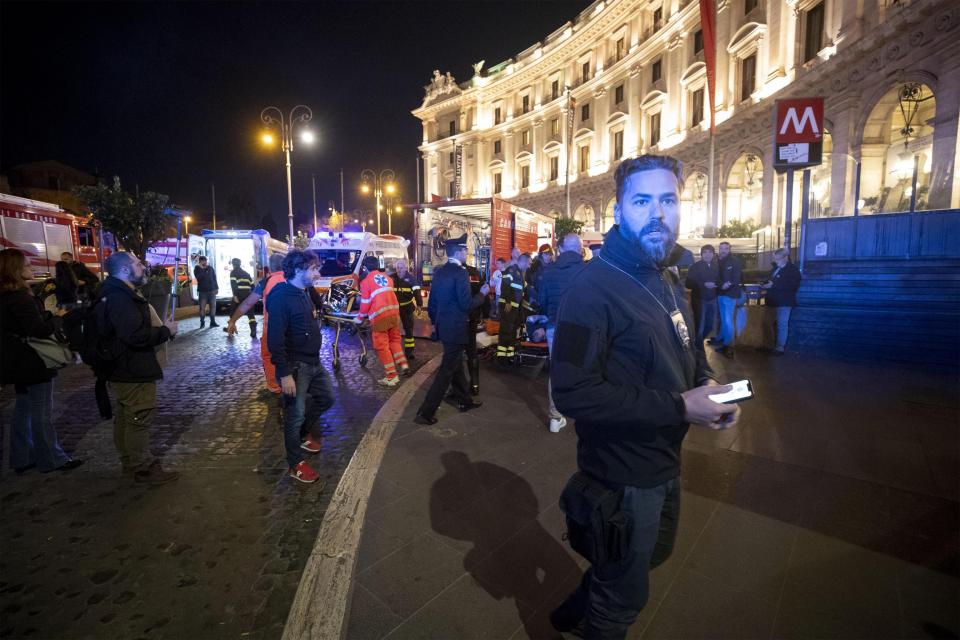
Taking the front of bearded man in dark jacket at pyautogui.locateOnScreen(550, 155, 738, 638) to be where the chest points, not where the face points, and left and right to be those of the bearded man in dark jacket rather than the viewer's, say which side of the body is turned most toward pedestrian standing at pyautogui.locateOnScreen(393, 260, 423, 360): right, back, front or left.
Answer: back

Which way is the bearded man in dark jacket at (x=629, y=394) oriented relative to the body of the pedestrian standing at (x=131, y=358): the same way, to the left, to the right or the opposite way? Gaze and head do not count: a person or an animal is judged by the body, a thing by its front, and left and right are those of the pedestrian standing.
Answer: to the right

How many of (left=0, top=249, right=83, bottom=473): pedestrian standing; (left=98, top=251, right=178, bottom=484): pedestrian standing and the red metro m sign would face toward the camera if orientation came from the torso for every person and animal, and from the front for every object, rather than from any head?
1

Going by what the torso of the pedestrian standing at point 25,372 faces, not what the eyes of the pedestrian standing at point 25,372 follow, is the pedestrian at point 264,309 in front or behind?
in front

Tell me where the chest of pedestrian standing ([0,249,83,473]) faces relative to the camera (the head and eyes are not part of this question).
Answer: to the viewer's right

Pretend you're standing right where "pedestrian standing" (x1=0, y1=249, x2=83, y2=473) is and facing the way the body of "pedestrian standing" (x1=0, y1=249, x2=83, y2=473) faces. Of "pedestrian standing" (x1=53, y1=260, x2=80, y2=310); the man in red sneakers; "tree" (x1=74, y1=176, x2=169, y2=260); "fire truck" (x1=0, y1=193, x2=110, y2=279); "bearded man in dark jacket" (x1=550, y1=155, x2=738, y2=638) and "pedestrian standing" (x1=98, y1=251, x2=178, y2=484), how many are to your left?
3

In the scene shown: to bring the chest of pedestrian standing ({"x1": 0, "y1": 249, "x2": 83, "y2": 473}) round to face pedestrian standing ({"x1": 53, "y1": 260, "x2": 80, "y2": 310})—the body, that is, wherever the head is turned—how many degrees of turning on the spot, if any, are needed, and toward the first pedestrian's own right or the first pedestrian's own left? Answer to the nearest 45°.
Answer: approximately 90° to the first pedestrian's own left

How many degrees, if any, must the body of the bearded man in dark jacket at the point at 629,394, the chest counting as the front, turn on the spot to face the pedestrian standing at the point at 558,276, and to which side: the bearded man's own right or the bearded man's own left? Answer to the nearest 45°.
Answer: approximately 135° to the bearded man's own left

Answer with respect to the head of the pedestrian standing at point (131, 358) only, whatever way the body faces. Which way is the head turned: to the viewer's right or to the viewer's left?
to the viewer's right

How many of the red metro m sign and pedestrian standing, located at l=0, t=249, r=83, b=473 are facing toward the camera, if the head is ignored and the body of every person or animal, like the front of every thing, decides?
1

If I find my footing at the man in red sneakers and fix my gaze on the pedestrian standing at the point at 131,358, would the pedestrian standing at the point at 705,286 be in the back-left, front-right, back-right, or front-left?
back-right

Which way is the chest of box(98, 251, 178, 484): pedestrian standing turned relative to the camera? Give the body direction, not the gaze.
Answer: to the viewer's right

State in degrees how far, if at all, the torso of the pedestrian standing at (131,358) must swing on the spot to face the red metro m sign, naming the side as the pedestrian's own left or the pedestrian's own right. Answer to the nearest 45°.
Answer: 0° — they already face it
